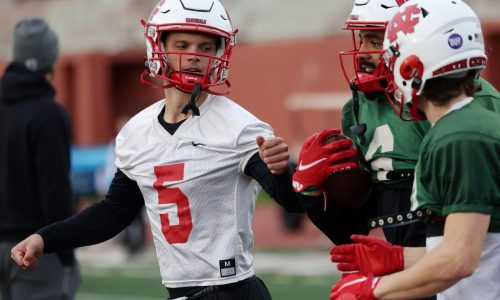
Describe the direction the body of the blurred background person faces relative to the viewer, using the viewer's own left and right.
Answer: facing away from the viewer and to the right of the viewer

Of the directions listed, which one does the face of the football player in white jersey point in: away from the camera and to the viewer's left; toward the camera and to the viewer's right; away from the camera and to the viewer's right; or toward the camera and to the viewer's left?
toward the camera and to the viewer's right
